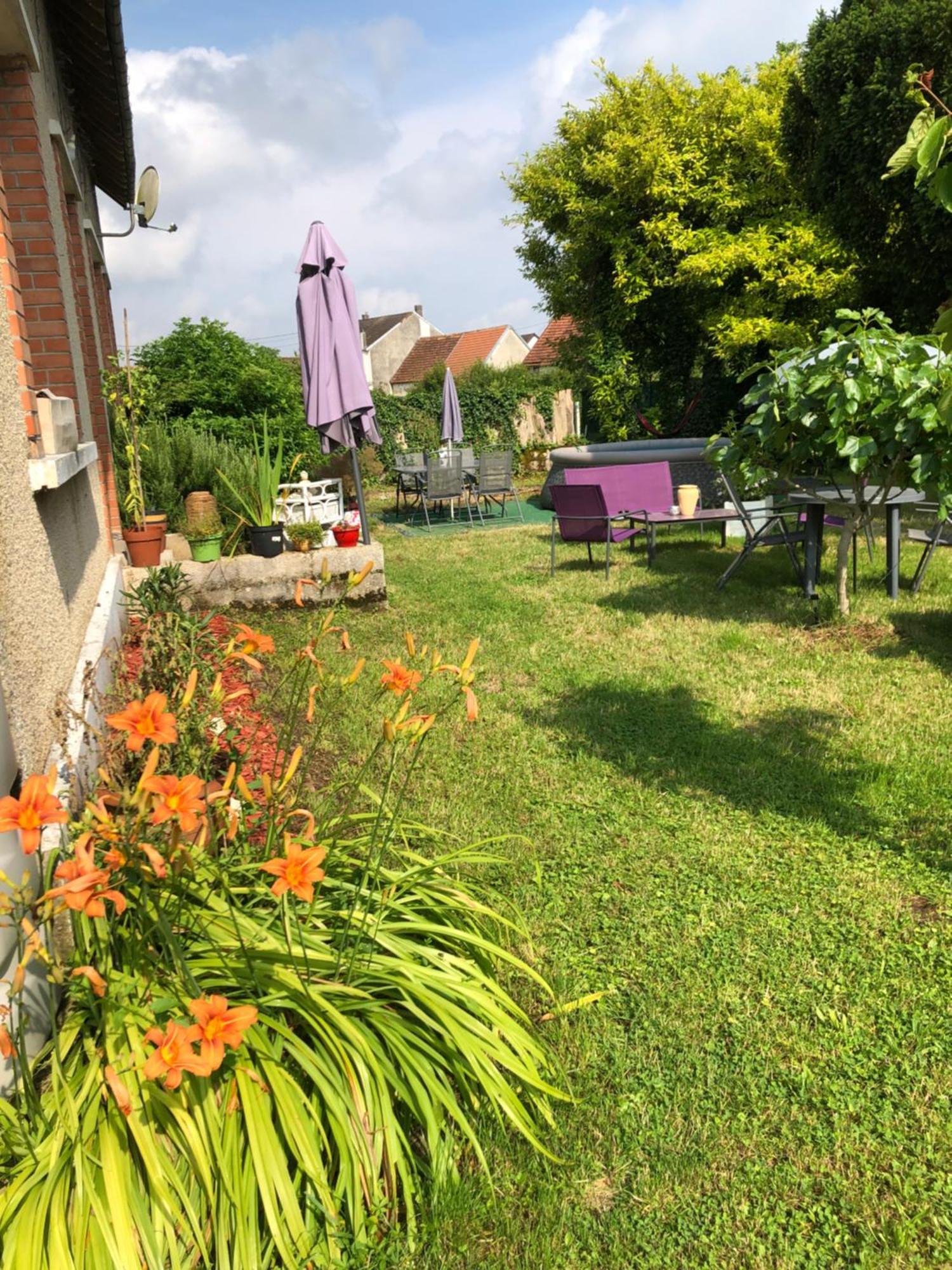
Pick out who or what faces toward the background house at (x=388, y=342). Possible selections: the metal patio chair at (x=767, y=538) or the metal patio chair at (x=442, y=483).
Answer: the metal patio chair at (x=442, y=483)

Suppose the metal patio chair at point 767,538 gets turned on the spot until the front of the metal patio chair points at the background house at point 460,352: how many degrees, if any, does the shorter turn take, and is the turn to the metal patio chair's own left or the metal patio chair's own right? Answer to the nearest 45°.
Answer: approximately 90° to the metal patio chair's own left

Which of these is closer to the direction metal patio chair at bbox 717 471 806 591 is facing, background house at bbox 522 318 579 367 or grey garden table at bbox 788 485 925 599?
the grey garden table

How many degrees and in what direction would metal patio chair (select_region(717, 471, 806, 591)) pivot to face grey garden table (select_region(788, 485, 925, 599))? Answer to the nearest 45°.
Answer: approximately 45° to its right

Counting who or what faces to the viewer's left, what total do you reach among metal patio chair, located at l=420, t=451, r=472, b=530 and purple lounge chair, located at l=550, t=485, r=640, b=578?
0

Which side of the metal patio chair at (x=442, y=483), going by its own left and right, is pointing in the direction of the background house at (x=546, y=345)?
front

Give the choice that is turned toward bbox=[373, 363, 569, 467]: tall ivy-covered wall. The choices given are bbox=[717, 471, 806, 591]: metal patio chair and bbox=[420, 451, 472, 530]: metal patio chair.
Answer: bbox=[420, 451, 472, 530]: metal patio chair

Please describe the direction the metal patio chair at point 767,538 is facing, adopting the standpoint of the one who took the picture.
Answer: facing to the right of the viewer

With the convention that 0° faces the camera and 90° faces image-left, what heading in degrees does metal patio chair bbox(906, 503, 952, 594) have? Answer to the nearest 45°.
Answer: approximately 90°

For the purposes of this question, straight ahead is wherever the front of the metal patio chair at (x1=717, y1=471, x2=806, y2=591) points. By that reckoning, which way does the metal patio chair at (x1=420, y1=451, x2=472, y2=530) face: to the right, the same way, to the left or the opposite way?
to the left

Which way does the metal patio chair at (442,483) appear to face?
away from the camera

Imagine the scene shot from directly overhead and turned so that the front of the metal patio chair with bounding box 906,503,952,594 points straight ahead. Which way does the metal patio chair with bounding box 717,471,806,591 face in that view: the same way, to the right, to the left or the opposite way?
the opposite way

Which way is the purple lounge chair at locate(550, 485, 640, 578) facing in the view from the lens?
facing away from the viewer and to the right of the viewer

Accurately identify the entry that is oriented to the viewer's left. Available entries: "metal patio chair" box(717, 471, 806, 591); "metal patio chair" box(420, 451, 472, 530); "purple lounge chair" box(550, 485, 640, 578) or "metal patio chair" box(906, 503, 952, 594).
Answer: "metal patio chair" box(906, 503, 952, 594)

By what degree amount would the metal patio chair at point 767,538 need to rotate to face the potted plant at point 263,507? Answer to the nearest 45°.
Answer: approximately 180°
